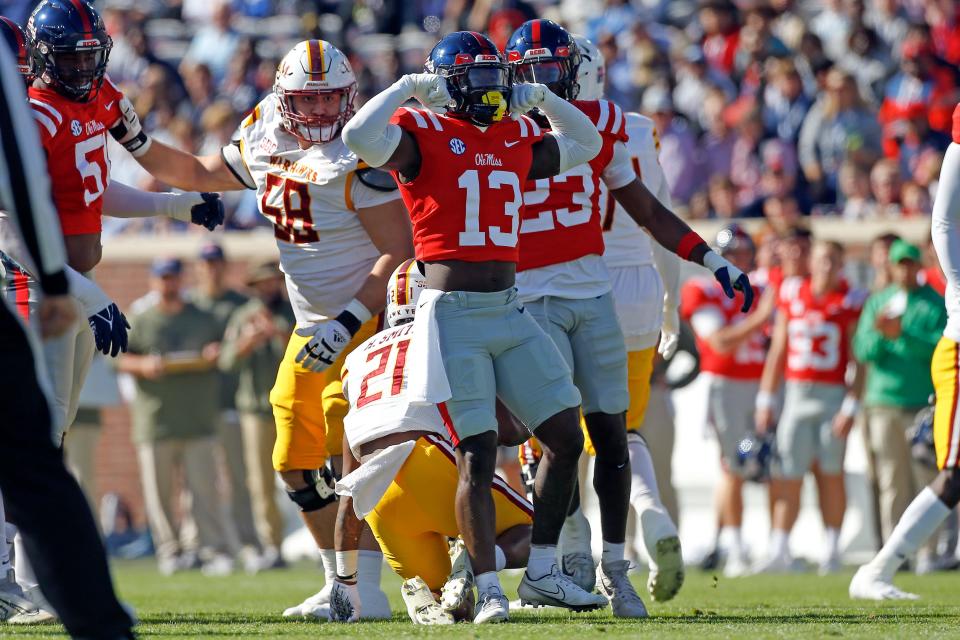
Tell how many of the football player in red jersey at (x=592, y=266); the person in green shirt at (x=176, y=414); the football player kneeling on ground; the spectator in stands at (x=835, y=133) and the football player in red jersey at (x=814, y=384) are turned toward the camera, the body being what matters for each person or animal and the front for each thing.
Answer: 4

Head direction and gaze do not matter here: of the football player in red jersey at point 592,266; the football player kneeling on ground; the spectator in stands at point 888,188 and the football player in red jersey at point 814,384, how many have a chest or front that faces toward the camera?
3

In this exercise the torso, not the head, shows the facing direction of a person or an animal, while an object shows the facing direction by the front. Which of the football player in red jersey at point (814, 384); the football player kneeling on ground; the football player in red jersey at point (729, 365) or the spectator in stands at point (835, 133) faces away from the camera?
the football player kneeling on ground

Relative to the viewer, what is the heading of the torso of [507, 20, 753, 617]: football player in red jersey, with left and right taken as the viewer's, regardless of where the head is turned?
facing the viewer

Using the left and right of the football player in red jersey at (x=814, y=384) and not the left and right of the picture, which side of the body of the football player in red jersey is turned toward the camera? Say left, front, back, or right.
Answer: front

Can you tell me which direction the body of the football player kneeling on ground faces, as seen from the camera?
away from the camera

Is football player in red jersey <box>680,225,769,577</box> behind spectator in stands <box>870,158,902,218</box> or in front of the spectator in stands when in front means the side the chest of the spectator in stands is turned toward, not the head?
in front

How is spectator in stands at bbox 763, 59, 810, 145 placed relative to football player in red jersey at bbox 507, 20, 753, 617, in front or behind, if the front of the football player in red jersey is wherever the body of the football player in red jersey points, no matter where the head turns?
behind

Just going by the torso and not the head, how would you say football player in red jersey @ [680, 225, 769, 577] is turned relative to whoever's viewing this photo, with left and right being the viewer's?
facing the viewer and to the right of the viewer

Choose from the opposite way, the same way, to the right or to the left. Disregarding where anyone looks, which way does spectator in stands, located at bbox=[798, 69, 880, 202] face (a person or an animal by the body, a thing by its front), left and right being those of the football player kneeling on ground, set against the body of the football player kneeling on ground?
the opposite way

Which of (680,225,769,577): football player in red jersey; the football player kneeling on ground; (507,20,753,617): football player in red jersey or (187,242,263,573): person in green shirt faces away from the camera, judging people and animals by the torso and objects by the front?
the football player kneeling on ground

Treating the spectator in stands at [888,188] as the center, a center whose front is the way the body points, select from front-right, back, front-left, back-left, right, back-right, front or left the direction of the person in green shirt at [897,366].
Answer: front

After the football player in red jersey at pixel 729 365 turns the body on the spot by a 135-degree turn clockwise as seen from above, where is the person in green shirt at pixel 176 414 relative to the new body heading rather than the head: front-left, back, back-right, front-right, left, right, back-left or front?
front
